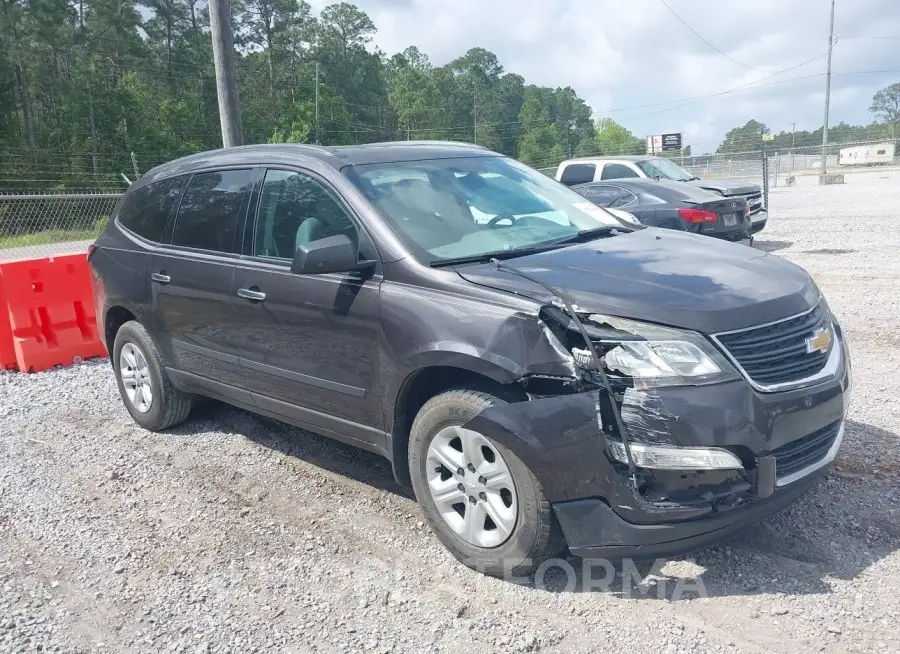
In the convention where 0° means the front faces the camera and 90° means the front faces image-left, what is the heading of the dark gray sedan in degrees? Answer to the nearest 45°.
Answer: approximately 135°

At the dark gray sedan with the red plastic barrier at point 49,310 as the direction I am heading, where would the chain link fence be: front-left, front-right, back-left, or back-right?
front-right

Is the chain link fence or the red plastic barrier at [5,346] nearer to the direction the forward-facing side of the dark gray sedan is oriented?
the chain link fence

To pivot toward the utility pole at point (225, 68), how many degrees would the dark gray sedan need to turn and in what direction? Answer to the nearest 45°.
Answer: approximately 90° to its left

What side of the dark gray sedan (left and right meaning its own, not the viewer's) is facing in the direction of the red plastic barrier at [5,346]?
left

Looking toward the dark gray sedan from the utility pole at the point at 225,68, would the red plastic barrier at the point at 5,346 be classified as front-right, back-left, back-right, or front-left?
back-right

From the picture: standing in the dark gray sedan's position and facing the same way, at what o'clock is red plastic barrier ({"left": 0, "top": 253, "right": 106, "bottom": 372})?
The red plastic barrier is roughly at 9 o'clock from the dark gray sedan.

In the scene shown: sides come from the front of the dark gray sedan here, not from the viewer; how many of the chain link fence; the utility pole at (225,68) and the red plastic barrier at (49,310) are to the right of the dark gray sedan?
0

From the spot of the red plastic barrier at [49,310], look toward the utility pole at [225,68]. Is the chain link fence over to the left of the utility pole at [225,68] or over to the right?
left

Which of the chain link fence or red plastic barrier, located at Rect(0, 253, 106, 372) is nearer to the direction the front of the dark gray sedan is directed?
the chain link fence
